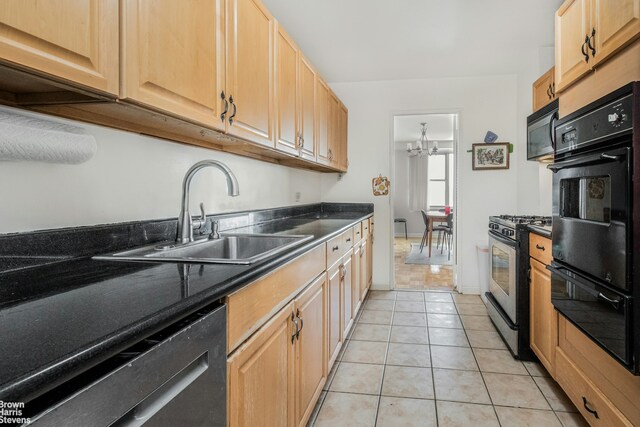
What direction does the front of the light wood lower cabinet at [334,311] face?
to the viewer's right

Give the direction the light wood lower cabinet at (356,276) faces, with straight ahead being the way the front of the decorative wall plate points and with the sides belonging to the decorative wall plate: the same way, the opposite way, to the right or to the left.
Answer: to the left

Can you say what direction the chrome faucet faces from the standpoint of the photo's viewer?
facing to the right of the viewer

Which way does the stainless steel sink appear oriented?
to the viewer's right

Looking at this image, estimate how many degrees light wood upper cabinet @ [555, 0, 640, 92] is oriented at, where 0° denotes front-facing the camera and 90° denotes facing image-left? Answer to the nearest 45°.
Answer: approximately 45°

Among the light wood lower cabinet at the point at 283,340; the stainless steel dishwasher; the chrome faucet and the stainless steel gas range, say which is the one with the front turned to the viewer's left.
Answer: the stainless steel gas range

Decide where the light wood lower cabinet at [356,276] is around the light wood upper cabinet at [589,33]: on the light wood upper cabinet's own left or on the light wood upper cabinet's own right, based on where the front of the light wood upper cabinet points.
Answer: on the light wood upper cabinet's own right

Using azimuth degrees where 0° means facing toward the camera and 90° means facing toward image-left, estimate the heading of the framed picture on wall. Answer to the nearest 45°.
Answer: approximately 0°

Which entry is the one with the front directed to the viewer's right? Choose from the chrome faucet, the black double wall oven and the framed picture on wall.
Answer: the chrome faucet

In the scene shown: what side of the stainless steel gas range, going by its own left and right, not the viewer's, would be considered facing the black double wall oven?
left

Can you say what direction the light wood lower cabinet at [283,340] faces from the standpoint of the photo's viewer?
facing to the right of the viewer

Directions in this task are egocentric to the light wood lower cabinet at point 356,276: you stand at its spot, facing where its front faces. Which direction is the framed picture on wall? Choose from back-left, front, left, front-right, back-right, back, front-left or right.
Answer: front-left

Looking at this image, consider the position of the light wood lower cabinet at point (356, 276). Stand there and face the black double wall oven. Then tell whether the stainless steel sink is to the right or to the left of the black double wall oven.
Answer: right

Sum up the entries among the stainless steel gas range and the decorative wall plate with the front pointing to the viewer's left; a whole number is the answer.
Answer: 1

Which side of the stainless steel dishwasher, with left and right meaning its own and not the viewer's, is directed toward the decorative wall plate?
left

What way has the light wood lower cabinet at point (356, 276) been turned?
to the viewer's right

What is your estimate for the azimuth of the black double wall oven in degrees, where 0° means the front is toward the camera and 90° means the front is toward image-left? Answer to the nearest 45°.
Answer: approximately 45°
